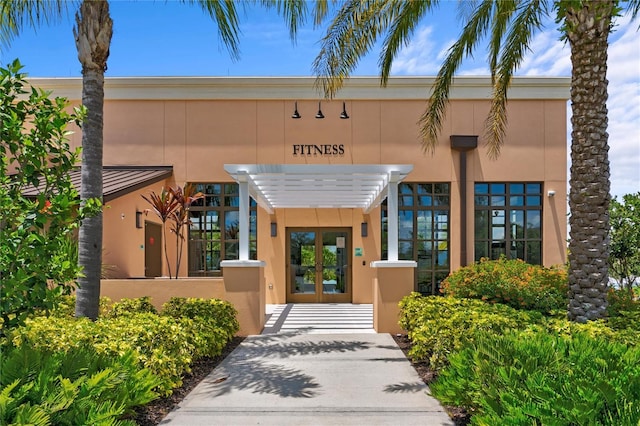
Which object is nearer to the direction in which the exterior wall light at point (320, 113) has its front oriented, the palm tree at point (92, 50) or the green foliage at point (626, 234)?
the palm tree

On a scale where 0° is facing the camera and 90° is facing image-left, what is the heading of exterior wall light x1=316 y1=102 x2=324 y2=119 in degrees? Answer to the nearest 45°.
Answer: approximately 0°

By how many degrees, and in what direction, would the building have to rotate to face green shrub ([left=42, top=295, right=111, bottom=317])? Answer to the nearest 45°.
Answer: approximately 45° to its right

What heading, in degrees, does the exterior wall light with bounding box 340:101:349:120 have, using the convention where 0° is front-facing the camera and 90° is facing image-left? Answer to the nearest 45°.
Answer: approximately 0°

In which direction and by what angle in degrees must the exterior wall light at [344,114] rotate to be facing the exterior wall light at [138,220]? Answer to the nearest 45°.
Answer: approximately 90° to its right
